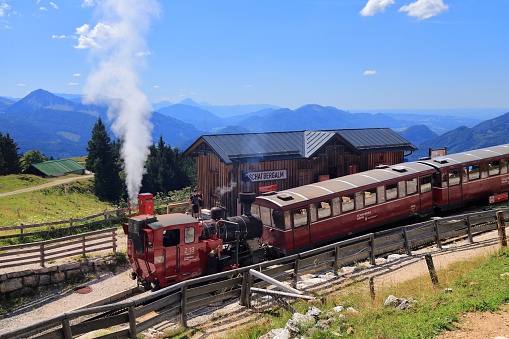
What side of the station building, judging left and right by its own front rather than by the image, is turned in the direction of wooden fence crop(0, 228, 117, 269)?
right

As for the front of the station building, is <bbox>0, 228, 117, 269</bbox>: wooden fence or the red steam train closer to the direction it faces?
the red steam train

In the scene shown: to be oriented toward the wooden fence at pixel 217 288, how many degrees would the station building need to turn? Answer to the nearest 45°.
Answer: approximately 45° to its right

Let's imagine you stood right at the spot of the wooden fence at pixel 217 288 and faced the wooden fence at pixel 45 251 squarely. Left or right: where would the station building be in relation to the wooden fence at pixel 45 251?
right

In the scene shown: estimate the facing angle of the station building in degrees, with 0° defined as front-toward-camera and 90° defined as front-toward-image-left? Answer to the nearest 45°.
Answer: approximately 315°
